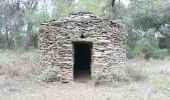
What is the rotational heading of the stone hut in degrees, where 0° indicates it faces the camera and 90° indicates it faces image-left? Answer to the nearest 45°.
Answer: approximately 0°
